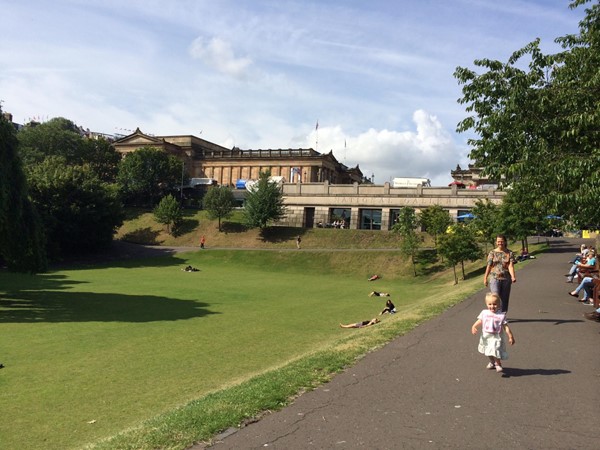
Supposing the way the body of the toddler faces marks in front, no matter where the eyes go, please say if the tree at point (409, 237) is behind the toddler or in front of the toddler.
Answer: behind

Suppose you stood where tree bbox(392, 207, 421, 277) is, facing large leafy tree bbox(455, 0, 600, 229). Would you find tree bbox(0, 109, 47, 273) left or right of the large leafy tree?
right

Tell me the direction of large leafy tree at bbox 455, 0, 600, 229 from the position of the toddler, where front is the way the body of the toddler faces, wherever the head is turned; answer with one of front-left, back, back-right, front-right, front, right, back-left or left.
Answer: back

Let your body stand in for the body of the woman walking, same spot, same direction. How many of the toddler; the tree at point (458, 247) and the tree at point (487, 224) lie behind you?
2

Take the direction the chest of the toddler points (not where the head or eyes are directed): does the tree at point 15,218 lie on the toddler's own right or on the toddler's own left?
on the toddler's own right

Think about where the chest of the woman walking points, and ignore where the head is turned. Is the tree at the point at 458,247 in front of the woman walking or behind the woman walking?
behind

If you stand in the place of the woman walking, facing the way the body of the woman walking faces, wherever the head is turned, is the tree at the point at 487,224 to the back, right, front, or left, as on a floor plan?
back

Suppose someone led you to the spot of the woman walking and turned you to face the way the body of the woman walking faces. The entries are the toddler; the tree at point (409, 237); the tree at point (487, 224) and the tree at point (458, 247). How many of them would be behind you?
3

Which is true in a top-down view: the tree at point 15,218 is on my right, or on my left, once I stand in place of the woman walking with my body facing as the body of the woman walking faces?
on my right

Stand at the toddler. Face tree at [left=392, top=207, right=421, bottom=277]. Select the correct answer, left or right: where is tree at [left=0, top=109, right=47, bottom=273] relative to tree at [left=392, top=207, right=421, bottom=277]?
left

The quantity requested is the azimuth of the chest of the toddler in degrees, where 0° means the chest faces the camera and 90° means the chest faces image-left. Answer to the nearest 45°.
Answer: approximately 0°

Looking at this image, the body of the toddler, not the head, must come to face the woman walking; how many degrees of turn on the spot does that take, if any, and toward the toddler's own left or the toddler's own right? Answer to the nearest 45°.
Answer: approximately 180°
